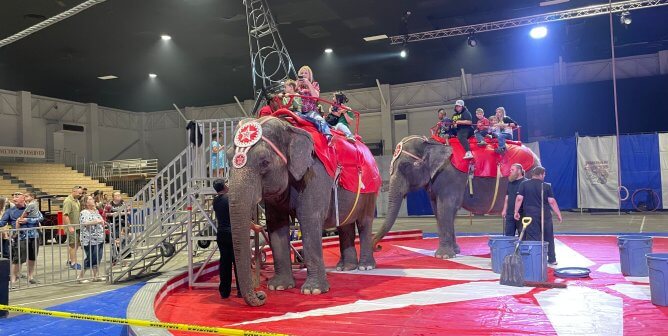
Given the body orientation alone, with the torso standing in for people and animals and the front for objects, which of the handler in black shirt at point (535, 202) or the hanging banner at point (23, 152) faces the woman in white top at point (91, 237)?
the hanging banner

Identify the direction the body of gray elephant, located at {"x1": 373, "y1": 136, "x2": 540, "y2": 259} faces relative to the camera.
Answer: to the viewer's left

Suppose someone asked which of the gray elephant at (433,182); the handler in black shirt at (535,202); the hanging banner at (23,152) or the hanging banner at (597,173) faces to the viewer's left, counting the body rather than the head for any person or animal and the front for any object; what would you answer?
the gray elephant

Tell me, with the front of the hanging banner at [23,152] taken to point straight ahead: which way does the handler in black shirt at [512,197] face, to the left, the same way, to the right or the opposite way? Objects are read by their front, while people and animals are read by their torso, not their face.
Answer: to the right

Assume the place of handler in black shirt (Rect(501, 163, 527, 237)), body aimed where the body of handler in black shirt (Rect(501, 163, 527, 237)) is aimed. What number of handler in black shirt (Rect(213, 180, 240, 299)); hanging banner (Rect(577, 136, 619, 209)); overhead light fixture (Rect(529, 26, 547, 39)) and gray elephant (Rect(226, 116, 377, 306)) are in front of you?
2

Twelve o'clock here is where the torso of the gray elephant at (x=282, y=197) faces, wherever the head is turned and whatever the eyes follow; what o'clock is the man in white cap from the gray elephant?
The man in white cap is roughly at 6 o'clock from the gray elephant.

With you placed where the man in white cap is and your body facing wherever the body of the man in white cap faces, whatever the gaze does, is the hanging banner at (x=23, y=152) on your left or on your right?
on your right

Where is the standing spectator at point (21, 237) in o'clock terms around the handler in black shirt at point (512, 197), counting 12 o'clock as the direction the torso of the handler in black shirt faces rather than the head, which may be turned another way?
The standing spectator is roughly at 1 o'clock from the handler in black shirt.

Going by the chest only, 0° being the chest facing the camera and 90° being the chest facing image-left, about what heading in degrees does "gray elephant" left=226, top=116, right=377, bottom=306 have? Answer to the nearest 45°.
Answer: approximately 45°

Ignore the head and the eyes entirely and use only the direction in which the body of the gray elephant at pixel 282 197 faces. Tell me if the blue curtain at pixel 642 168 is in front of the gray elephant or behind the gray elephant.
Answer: behind

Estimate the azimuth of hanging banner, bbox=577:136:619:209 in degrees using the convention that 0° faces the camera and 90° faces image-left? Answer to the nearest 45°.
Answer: approximately 0°

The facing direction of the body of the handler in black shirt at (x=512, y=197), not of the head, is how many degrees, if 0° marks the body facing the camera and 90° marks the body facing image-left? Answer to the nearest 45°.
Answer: approximately 45°
